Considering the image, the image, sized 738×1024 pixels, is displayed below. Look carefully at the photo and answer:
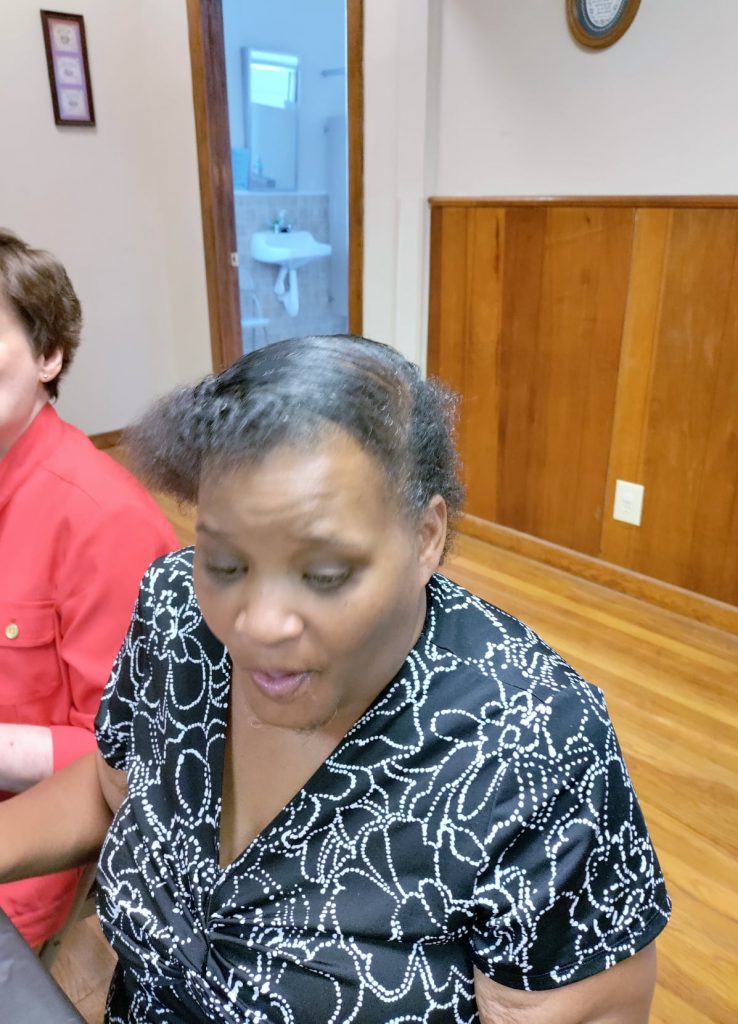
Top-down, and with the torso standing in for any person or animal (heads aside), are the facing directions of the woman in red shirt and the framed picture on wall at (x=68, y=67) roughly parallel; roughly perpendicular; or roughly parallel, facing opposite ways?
roughly perpendicular

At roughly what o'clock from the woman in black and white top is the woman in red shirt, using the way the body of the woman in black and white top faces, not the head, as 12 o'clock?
The woman in red shirt is roughly at 3 o'clock from the woman in black and white top.

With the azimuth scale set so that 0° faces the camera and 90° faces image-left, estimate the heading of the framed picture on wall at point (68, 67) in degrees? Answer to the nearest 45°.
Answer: approximately 315°

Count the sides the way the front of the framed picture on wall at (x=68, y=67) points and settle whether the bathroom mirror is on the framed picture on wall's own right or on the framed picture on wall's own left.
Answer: on the framed picture on wall's own left

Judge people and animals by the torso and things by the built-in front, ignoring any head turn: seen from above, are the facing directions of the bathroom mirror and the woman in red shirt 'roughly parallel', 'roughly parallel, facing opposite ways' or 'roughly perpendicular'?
roughly perpendicular

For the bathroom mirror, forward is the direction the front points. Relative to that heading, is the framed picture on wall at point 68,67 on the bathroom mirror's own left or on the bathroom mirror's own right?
on the bathroom mirror's own right

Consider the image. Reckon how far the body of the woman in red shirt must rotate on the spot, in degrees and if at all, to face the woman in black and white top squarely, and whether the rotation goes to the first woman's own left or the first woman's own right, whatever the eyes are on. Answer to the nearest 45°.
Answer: approximately 90° to the first woman's own left

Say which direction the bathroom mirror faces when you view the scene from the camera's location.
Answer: facing the viewer and to the right of the viewer

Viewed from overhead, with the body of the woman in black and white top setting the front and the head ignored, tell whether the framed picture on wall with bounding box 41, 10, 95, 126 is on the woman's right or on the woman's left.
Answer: on the woman's right

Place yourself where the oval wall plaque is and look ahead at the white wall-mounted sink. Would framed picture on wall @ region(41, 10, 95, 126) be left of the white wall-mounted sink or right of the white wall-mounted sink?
left

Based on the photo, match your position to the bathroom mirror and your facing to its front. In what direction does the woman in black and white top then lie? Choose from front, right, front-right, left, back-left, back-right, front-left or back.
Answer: front-right
